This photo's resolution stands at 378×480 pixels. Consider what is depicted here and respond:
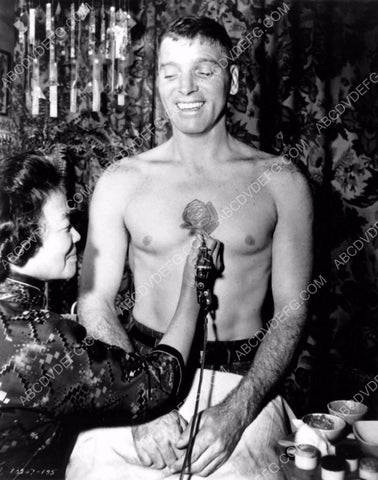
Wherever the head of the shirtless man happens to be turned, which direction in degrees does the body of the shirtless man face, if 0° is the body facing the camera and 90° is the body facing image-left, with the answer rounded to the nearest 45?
approximately 0°

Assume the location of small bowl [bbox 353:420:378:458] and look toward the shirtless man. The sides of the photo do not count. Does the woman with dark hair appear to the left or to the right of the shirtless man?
left

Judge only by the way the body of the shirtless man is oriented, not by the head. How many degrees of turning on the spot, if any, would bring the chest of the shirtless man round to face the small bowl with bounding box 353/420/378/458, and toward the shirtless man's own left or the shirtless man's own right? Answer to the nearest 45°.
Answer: approximately 45° to the shirtless man's own left

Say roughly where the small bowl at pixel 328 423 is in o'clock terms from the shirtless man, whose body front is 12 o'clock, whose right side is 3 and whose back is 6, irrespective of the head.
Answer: The small bowl is roughly at 11 o'clock from the shirtless man.

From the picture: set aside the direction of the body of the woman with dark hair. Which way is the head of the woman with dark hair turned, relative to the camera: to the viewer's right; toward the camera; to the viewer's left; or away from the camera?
to the viewer's right

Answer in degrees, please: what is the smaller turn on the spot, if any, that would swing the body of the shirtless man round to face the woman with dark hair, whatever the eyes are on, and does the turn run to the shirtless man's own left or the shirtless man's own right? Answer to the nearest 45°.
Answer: approximately 45° to the shirtless man's own right

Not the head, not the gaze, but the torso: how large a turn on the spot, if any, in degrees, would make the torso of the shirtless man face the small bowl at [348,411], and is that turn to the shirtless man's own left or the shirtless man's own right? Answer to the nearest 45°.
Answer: approximately 45° to the shirtless man's own left
